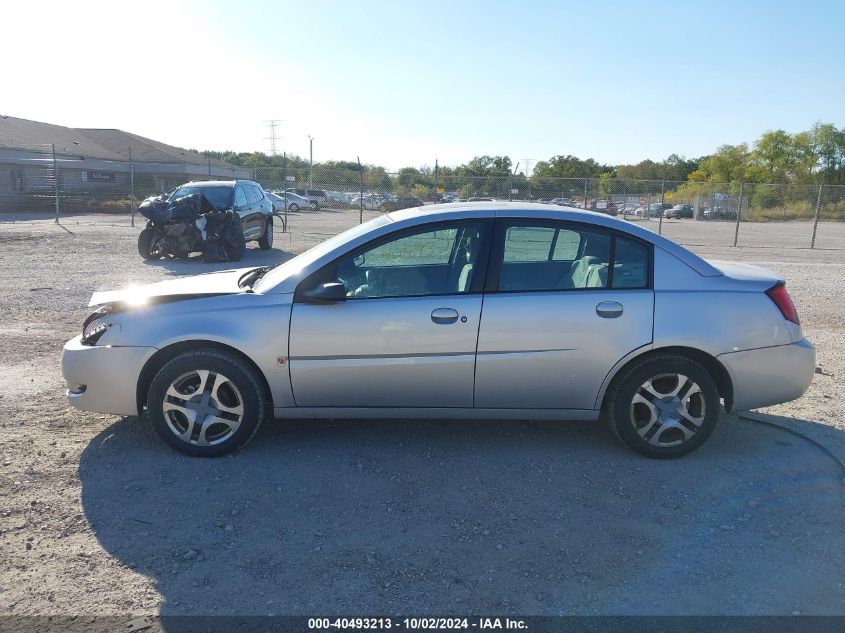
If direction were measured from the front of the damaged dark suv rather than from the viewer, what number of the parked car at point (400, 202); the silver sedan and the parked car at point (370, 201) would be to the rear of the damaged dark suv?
2

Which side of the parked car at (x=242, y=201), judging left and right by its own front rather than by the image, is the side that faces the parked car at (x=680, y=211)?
back

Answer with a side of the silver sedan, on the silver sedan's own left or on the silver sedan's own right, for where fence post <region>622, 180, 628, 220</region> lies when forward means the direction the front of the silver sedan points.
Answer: on the silver sedan's own right

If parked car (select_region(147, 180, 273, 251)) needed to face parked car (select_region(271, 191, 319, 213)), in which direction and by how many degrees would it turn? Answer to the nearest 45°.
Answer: approximately 135° to its right

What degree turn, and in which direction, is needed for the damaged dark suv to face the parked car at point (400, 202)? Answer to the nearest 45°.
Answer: approximately 180°

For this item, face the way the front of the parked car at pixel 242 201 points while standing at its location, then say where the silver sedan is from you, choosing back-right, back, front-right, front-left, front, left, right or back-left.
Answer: front-left

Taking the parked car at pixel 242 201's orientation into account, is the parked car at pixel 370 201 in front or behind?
behind

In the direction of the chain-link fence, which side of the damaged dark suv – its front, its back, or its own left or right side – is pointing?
back

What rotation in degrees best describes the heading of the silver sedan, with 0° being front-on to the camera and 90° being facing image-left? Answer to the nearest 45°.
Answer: approximately 90°

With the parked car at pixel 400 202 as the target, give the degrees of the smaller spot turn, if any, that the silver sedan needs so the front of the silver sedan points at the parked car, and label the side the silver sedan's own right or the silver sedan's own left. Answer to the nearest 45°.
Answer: approximately 90° to the silver sedan's own right
